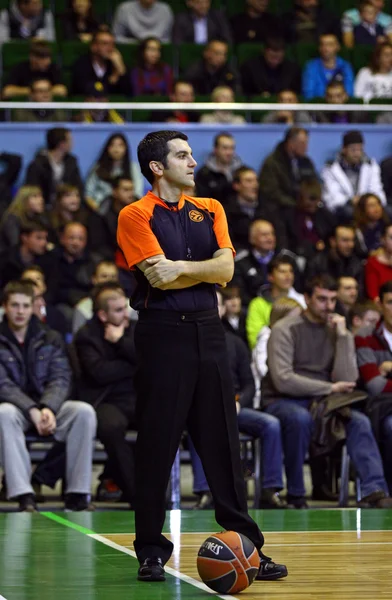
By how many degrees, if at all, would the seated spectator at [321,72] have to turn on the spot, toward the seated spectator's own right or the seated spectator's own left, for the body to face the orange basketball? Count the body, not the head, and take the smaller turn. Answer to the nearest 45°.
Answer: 0° — they already face it

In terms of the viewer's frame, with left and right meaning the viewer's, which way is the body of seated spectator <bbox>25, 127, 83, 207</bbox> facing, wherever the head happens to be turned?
facing the viewer and to the right of the viewer

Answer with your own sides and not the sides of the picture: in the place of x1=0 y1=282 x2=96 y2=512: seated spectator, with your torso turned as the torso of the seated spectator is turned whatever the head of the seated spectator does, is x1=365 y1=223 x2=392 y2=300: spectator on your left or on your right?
on your left

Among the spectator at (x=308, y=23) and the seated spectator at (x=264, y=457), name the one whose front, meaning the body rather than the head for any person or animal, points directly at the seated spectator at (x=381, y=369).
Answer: the spectator

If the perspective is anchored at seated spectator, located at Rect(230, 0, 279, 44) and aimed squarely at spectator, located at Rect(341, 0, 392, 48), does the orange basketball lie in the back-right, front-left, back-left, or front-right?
back-right

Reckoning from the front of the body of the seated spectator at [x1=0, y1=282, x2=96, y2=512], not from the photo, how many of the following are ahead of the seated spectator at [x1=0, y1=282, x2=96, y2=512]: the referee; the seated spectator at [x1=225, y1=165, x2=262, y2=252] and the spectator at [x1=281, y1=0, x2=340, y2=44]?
1

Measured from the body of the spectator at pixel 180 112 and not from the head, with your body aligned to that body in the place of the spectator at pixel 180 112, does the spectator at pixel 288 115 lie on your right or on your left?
on your left

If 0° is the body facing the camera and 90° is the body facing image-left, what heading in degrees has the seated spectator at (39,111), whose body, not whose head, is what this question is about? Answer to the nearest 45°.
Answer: approximately 0°

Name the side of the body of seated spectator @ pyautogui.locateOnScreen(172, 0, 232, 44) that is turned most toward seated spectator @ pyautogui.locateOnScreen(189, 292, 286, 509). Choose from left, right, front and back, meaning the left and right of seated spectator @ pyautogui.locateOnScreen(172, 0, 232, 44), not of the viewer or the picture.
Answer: front

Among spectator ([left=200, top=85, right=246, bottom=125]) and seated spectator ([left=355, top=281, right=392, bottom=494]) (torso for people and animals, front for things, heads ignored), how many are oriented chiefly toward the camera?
2

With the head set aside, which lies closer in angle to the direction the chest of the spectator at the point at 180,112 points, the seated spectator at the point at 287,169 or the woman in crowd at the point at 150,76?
the seated spectator
